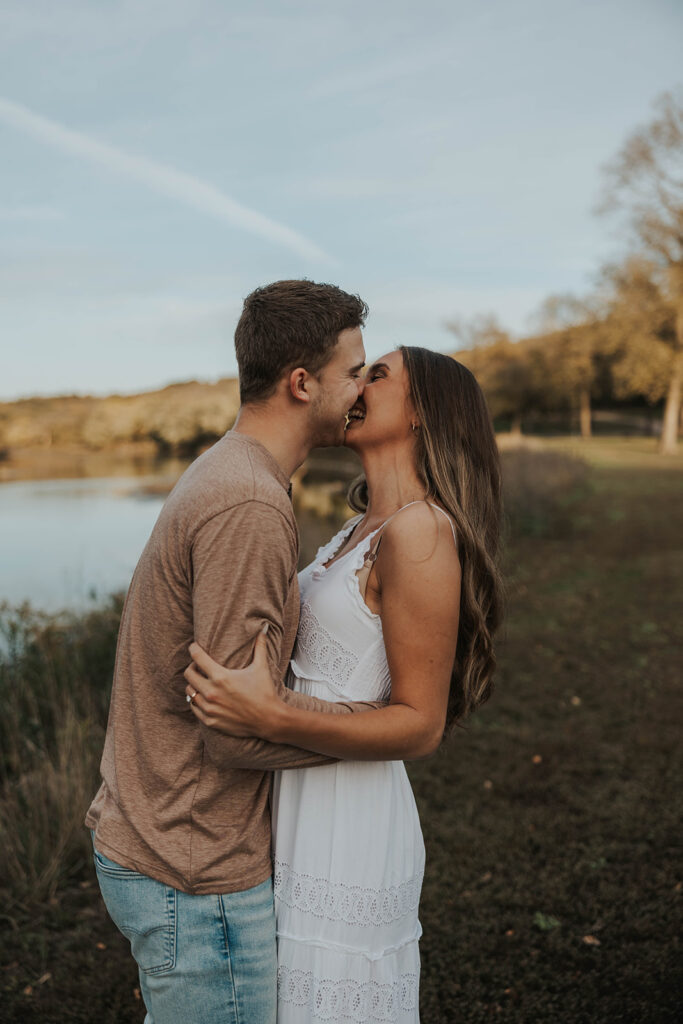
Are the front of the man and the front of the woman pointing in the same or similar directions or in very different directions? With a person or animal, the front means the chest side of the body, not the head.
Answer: very different directions

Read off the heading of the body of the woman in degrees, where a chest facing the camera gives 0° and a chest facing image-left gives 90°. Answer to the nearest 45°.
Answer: approximately 90°

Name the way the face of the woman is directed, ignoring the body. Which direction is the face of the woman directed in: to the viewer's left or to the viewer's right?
to the viewer's left

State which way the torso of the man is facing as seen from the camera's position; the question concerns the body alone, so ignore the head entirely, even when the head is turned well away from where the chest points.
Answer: to the viewer's right

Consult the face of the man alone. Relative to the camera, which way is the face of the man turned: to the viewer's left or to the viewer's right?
to the viewer's right
